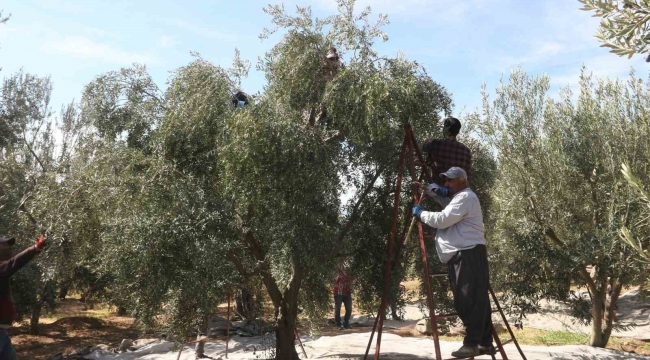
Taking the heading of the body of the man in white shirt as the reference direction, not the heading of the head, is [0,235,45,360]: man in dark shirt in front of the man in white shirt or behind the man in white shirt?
in front

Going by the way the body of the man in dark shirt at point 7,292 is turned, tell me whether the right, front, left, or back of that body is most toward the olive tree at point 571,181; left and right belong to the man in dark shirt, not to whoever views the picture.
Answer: front

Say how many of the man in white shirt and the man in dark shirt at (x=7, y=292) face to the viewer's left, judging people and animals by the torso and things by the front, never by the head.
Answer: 1

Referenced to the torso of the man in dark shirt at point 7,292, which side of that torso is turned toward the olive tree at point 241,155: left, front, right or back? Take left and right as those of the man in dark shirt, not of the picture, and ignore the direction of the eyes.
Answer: front

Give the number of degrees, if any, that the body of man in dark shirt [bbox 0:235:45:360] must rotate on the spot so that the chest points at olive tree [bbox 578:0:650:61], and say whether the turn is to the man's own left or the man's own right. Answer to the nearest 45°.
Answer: approximately 45° to the man's own right

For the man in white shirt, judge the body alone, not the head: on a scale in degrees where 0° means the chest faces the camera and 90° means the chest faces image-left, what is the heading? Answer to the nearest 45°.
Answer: approximately 90°

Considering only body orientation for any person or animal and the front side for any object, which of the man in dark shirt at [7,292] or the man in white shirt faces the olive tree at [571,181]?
the man in dark shirt

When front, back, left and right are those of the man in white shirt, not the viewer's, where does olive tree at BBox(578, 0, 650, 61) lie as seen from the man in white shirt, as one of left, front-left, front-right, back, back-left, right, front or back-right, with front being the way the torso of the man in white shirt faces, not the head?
back-left

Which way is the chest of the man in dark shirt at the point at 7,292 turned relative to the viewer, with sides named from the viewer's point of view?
facing to the right of the viewer
